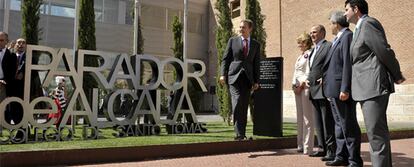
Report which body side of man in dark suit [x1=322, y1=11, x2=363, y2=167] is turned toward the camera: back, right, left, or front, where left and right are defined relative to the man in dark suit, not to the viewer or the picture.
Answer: left

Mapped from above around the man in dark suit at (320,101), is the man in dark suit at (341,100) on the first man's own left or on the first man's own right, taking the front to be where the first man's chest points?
on the first man's own left

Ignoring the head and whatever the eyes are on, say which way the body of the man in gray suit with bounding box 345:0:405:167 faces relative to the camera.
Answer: to the viewer's left

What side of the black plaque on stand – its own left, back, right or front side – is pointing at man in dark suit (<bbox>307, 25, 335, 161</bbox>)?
left

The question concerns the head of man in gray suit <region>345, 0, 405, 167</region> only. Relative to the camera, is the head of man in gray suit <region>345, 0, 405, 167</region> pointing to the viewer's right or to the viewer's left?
to the viewer's left

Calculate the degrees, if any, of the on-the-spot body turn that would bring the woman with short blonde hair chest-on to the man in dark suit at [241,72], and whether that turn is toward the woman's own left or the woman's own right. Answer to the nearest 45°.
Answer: approximately 45° to the woman's own right

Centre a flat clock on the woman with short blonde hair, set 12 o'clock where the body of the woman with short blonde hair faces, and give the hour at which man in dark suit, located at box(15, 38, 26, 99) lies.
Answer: The man in dark suit is roughly at 1 o'clock from the woman with short blonde hair.

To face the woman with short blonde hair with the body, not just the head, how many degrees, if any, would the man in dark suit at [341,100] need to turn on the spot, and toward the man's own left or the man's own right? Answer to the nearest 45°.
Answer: approximately 45° to the man's own right
